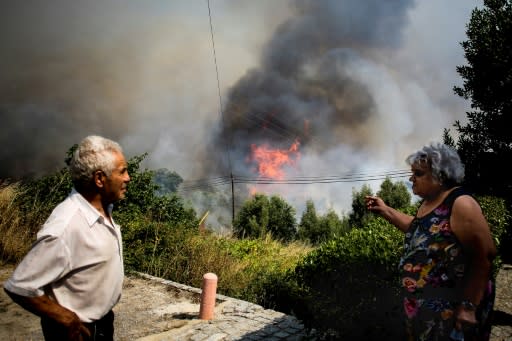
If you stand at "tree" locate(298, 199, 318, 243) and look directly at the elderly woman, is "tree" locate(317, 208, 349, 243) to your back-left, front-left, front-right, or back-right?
front-left

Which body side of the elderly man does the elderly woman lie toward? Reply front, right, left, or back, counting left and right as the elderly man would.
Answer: front

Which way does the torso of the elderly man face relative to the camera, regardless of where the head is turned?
to the viewer's right

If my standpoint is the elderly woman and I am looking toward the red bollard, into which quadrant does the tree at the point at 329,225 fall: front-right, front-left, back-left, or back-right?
front-right

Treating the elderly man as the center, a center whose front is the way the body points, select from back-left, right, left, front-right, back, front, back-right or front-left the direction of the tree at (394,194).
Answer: front-left

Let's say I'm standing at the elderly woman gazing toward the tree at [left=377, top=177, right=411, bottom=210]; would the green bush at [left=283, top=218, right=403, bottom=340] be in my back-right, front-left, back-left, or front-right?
front-left

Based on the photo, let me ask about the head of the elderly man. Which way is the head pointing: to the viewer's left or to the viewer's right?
to the viewer's right

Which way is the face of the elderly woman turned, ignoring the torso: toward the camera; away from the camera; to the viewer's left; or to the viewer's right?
to the viewer's left

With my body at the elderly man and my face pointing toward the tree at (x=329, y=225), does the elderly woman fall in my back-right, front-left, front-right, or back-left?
front-right

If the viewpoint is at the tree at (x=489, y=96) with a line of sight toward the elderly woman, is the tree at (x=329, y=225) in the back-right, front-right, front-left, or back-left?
back-right
